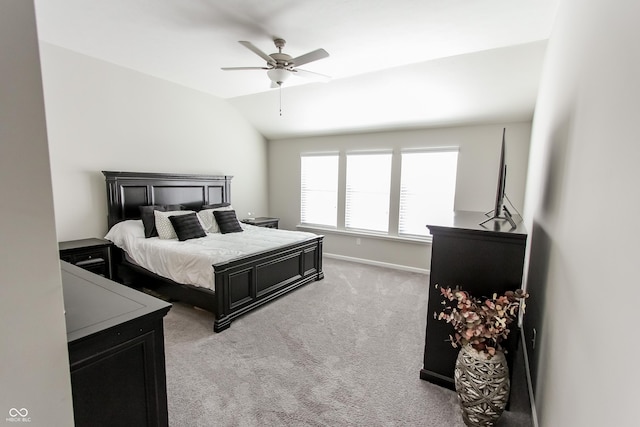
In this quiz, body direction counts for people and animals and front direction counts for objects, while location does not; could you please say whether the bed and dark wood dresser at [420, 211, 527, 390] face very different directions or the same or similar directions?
very different directions

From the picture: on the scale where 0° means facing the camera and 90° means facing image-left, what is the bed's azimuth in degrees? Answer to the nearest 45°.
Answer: approximately 315°

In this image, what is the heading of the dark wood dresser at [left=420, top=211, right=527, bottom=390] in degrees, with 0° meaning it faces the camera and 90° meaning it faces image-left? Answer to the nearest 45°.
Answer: approximately 90°

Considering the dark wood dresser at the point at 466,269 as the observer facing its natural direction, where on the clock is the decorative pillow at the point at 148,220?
The decorative pillow is roughly at 12 o'clock from the dark wood dresser.

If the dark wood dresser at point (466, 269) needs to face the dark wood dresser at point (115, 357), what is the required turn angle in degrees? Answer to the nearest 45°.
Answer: approximately 45° to its left

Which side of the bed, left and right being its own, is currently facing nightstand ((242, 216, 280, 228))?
left

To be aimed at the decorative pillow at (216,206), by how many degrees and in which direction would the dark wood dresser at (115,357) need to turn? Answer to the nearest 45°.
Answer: approximately 45° to its left
